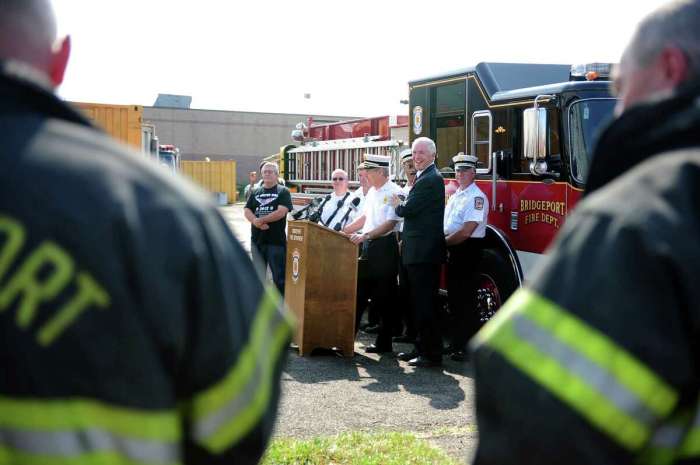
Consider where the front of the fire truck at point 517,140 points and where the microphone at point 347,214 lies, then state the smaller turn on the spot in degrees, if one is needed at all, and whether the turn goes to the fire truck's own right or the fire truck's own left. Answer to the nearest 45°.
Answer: approximately 180°

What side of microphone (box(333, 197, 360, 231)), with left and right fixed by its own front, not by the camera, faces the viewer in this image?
right

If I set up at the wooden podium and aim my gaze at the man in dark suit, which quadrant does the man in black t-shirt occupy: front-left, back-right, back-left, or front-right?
back-left

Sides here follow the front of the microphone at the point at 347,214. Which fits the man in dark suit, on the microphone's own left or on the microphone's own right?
on the microphone's own right

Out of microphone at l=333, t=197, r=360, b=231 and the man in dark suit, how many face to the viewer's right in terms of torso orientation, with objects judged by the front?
1

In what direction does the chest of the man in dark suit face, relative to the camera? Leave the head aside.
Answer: to the viewer's left

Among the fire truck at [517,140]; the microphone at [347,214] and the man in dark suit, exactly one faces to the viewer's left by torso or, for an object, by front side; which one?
the man in dark suit

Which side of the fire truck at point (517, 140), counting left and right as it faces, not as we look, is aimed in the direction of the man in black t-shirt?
back

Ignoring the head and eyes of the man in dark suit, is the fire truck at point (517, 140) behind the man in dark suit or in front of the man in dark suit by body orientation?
behind
